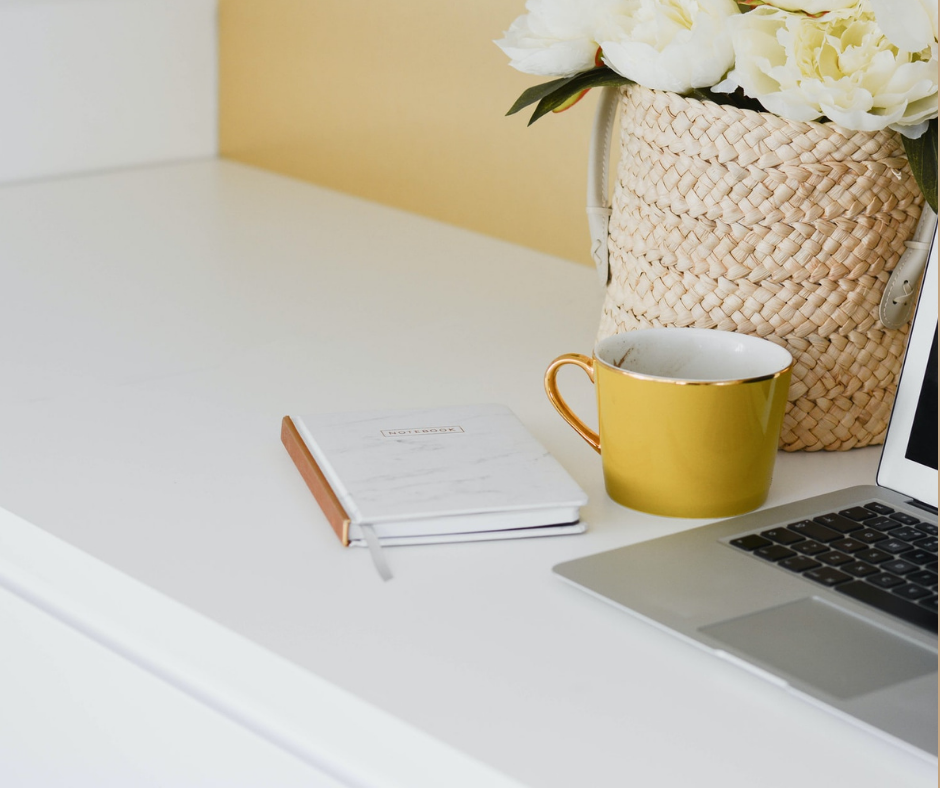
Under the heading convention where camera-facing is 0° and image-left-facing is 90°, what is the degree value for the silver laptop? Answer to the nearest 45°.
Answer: approximately 45°
